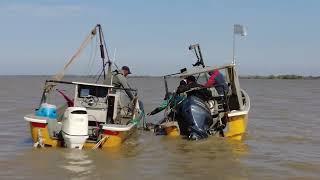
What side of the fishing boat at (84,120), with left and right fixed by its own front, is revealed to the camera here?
back

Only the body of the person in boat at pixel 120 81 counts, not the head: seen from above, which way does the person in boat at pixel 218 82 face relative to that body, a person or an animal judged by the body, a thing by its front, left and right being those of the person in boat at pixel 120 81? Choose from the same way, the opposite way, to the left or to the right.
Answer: the opposite way

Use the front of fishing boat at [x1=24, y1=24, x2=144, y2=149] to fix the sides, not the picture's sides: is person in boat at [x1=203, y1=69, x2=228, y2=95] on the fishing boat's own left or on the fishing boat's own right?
on the fishing boat's own right

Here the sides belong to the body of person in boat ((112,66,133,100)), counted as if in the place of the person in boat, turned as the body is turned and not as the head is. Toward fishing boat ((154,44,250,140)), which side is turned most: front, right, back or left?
front

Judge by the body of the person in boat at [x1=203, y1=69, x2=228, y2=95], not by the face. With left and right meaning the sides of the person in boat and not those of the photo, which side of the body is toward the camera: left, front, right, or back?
left

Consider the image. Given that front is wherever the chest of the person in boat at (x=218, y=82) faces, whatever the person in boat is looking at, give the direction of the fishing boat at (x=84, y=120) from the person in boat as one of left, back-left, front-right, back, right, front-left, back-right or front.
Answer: front-left

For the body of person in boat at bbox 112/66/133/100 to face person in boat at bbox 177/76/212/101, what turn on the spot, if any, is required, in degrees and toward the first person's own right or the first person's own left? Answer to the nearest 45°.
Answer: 0° — they already face them

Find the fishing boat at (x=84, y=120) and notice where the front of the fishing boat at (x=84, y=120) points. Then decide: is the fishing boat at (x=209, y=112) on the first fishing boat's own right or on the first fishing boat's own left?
on the first fishing boat's own right

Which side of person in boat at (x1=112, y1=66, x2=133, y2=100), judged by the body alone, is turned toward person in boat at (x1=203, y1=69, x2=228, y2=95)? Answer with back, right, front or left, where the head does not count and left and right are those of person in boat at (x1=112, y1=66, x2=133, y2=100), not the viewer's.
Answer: front

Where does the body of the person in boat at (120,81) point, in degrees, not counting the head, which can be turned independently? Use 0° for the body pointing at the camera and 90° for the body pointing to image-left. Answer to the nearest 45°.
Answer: approximately 270°

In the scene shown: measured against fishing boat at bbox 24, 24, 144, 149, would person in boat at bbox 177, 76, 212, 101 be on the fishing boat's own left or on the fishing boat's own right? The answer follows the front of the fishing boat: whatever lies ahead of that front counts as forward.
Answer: on the fishing boat's own right
